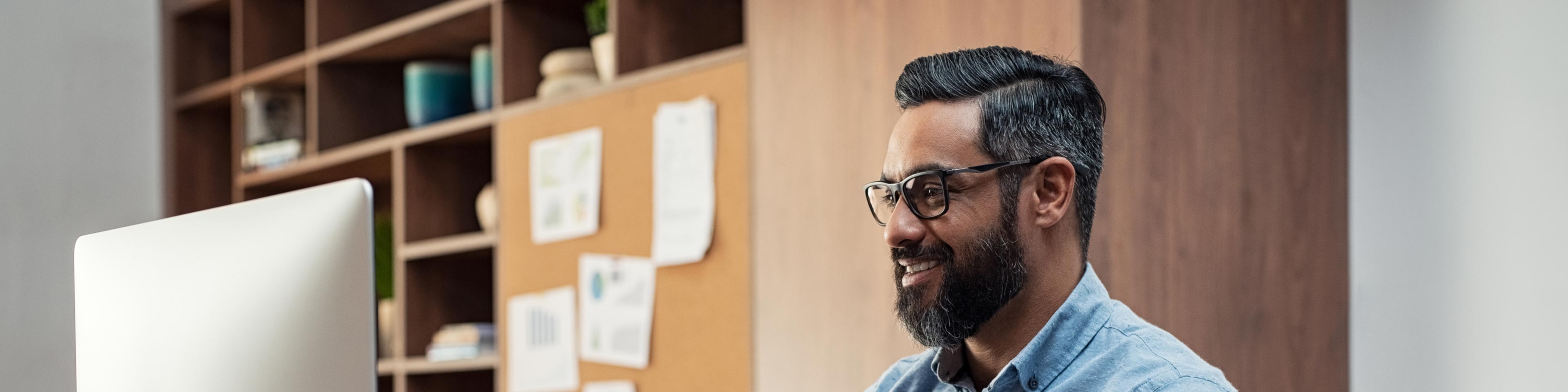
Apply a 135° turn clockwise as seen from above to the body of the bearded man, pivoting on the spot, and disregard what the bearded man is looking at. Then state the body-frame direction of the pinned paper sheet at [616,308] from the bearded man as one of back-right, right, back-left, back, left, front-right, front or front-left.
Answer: front-left

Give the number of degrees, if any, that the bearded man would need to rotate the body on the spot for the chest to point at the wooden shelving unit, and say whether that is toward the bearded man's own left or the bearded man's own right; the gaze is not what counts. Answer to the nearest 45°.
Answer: approximately 90° to the bearded man's own right

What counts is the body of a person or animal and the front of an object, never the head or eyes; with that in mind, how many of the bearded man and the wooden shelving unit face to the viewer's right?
0

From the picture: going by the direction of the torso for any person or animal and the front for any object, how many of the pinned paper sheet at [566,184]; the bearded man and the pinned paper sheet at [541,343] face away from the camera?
0

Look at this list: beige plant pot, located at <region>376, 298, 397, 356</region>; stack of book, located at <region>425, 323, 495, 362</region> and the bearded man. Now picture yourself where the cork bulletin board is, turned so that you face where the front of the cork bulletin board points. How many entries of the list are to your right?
2

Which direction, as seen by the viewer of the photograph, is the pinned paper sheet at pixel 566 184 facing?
facing the viewer and to the left of the viewer

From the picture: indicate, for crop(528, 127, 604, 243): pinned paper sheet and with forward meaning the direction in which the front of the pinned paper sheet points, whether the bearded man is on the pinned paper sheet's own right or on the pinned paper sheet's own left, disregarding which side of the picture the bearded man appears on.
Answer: on the pinned paper sheet's own left

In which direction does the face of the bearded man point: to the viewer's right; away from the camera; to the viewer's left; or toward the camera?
to the viewer's left

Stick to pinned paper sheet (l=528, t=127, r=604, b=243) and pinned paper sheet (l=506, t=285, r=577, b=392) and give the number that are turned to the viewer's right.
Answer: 0

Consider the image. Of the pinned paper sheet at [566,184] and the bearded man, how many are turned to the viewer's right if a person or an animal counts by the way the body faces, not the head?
0

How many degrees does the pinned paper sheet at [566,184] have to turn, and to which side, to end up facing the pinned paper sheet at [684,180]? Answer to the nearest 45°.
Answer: approximately 90° to its left
